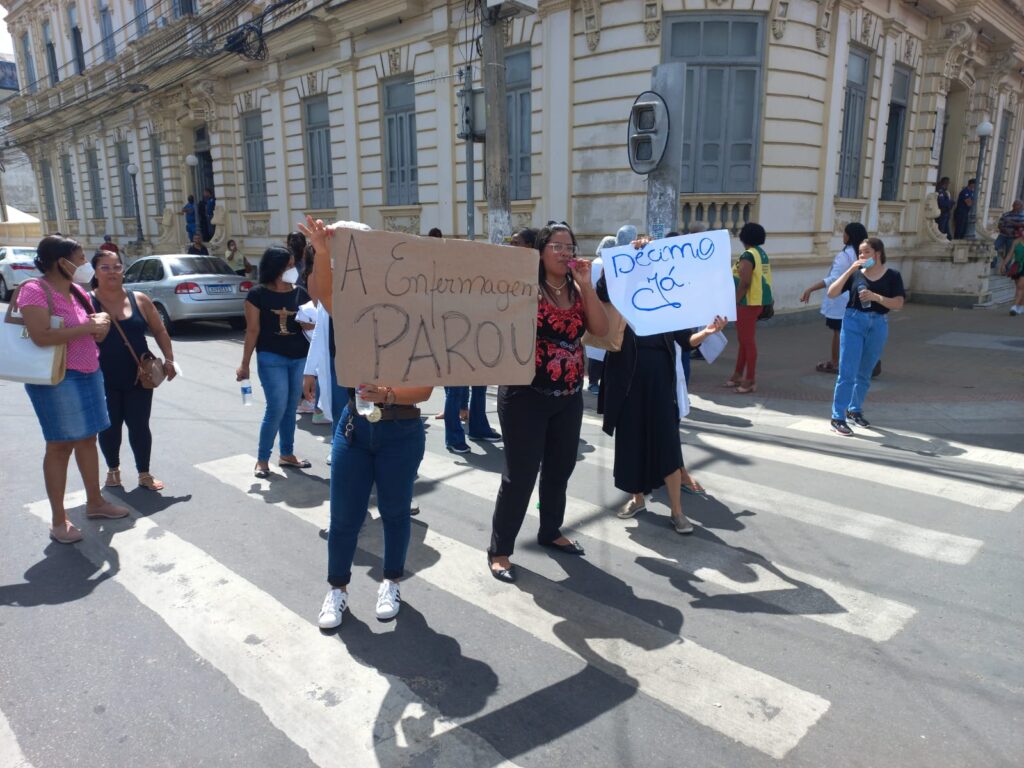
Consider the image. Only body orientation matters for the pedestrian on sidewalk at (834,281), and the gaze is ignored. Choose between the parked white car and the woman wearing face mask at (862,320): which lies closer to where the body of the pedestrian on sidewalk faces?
the parked white car

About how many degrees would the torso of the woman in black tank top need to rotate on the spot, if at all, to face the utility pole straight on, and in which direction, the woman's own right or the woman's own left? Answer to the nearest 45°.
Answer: approximately 135° to the woman's own left

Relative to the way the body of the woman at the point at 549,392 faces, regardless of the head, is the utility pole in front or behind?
behind

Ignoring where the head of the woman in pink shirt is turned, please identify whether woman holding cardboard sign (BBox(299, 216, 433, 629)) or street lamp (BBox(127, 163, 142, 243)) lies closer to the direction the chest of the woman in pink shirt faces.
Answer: the woman holding cardboard sign

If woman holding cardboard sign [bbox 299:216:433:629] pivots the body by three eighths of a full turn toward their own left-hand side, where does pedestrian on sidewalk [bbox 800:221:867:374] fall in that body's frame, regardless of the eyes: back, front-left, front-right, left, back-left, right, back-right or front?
front

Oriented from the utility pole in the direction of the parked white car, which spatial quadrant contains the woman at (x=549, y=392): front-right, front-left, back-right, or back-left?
back-left

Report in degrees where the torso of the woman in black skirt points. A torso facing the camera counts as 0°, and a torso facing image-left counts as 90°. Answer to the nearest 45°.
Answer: approximately 0°
